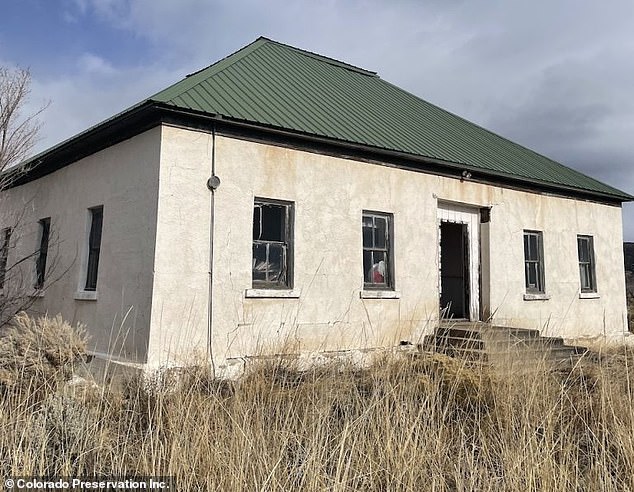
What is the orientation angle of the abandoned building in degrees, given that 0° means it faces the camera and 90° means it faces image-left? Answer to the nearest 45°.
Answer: approximately 315°

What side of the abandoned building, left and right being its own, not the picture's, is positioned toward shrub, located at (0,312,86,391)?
right
